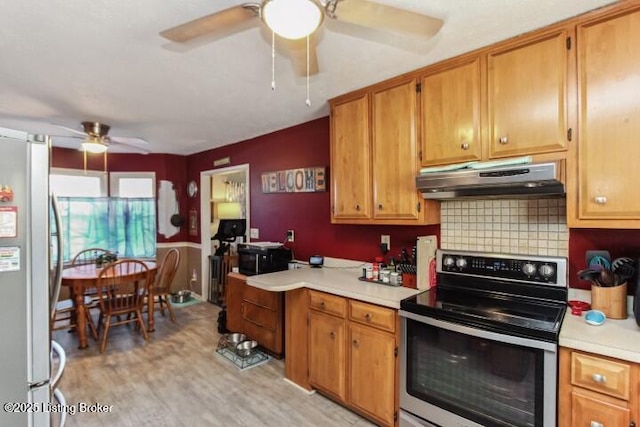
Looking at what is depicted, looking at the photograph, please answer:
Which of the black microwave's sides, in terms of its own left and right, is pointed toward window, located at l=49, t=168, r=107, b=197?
right

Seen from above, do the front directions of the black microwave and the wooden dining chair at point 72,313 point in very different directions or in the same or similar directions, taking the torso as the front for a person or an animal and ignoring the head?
very different directions

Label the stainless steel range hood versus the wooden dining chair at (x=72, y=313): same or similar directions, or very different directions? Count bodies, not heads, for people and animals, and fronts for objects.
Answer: very different directions

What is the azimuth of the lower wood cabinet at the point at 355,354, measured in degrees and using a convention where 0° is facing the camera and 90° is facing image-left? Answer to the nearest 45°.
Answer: approximately 45°

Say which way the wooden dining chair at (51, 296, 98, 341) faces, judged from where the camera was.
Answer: facing away from the viewer and to the right of the viewer

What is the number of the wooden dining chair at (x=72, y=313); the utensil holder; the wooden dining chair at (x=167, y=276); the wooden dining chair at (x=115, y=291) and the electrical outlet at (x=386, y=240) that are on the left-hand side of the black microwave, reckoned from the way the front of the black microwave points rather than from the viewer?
2

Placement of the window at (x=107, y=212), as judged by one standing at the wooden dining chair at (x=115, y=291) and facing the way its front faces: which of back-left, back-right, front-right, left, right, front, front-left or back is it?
front-right

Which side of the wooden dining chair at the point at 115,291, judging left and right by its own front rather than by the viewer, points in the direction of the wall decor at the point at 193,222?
right

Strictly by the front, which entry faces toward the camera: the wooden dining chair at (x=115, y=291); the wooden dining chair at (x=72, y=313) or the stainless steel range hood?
the stainless steel range hood

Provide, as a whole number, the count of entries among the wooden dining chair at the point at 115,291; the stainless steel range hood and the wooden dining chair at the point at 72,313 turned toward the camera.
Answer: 1

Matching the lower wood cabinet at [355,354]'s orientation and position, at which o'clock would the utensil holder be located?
The utensil holder is roughly at 8 o'clock from the lower wood cabinet.
